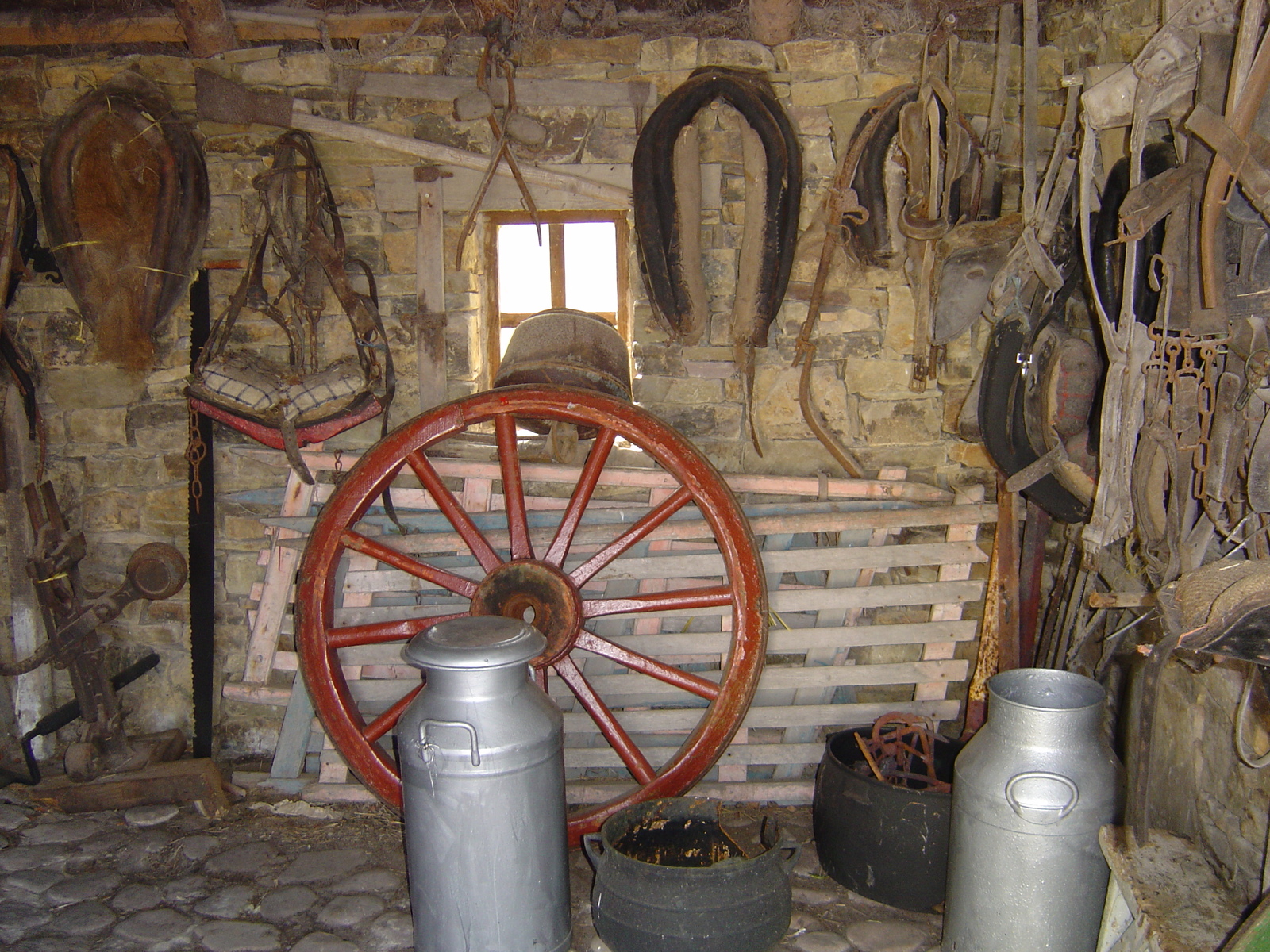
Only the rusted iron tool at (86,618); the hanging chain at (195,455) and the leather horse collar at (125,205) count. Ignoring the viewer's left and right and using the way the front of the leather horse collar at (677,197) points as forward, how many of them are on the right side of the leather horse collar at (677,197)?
3

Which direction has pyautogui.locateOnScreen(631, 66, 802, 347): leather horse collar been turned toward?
toward the camera

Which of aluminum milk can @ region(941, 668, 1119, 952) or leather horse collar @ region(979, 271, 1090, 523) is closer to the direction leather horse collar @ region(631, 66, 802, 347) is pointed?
the aluminum milk can

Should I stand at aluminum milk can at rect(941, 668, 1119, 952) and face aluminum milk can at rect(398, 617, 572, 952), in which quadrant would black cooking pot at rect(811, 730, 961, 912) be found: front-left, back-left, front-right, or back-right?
front-right

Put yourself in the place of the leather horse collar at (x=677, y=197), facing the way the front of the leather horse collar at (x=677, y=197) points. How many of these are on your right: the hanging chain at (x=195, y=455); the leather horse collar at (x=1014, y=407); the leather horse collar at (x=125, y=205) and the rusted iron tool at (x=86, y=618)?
3

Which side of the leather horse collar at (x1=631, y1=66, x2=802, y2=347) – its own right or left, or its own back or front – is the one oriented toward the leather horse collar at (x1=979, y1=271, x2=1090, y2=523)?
left

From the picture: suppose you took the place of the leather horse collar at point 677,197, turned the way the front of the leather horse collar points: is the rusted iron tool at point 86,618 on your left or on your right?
on your right

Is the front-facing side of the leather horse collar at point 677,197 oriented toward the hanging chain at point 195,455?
no
